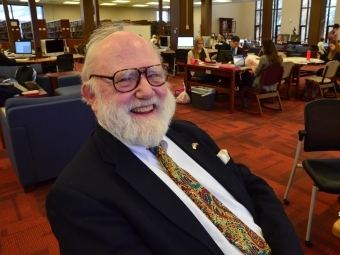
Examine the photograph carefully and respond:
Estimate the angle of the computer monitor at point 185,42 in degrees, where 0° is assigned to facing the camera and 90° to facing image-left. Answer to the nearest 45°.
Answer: approximately 0°

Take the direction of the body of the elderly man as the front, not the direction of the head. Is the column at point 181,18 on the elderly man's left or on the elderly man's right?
on the elderly man's left

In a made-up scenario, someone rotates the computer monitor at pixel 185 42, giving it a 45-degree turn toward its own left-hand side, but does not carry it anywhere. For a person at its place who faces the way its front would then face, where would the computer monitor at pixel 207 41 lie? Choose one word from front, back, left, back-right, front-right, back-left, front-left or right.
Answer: left

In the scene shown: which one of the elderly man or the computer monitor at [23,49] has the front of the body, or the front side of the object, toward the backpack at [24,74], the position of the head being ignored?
the computer monitor

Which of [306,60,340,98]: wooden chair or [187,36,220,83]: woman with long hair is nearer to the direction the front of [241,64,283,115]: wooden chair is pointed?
the woman with long hair

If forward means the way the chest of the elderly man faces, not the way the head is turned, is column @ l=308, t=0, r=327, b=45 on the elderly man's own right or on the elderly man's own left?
on the elderly man's own left
